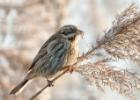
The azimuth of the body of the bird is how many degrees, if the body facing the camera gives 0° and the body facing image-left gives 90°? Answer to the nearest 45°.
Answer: approximately 270°
